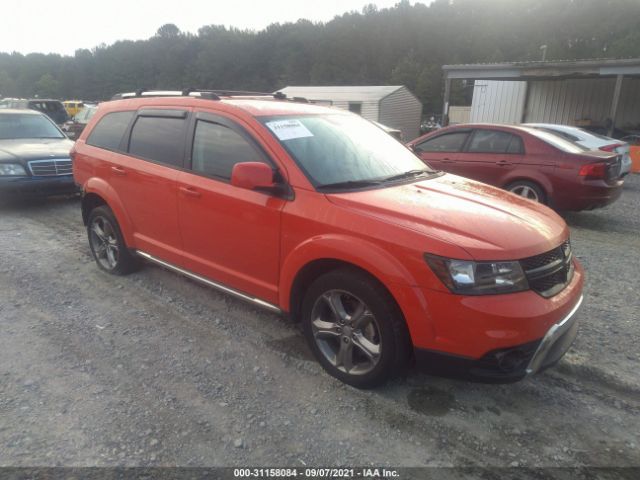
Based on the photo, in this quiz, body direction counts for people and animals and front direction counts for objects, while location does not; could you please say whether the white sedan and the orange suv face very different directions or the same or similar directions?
very different directions

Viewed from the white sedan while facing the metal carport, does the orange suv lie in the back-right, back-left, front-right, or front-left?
back-left

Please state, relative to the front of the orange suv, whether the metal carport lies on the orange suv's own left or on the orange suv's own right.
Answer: on the orange suv's own left

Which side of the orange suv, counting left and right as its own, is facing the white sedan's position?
left

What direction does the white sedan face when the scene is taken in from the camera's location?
facing away from the viewer and to the left of the viewer
